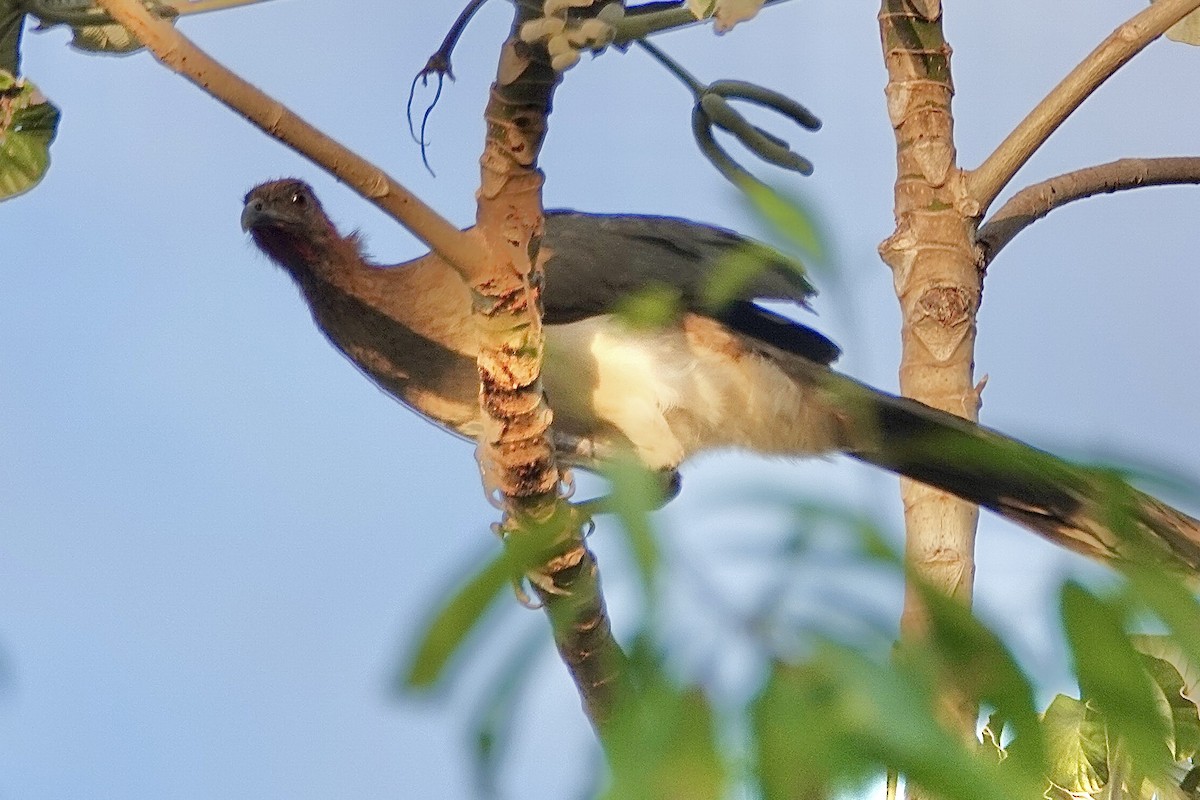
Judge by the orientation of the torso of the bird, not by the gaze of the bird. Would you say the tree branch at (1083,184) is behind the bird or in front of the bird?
behind

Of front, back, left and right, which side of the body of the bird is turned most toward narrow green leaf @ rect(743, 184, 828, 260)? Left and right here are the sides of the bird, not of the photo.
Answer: left

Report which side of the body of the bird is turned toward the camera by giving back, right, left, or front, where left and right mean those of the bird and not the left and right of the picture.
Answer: left

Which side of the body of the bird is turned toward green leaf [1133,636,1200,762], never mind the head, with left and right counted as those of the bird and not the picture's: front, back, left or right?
back

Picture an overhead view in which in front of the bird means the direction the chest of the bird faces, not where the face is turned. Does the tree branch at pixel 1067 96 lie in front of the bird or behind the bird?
behind

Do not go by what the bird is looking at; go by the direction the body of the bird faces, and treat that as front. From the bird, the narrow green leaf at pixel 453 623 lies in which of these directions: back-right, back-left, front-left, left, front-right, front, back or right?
left

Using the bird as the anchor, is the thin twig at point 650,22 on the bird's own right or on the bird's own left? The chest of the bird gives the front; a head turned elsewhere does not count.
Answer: on the bird's own left

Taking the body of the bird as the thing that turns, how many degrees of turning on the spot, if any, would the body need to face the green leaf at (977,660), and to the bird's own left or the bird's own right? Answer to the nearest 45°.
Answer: approximately 90° to the bird's own left

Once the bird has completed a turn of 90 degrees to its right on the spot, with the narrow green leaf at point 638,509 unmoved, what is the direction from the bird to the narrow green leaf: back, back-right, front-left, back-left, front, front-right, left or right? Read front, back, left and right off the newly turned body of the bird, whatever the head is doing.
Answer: back

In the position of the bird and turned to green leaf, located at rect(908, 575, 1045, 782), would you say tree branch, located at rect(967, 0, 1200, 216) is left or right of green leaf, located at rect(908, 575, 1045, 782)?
left
